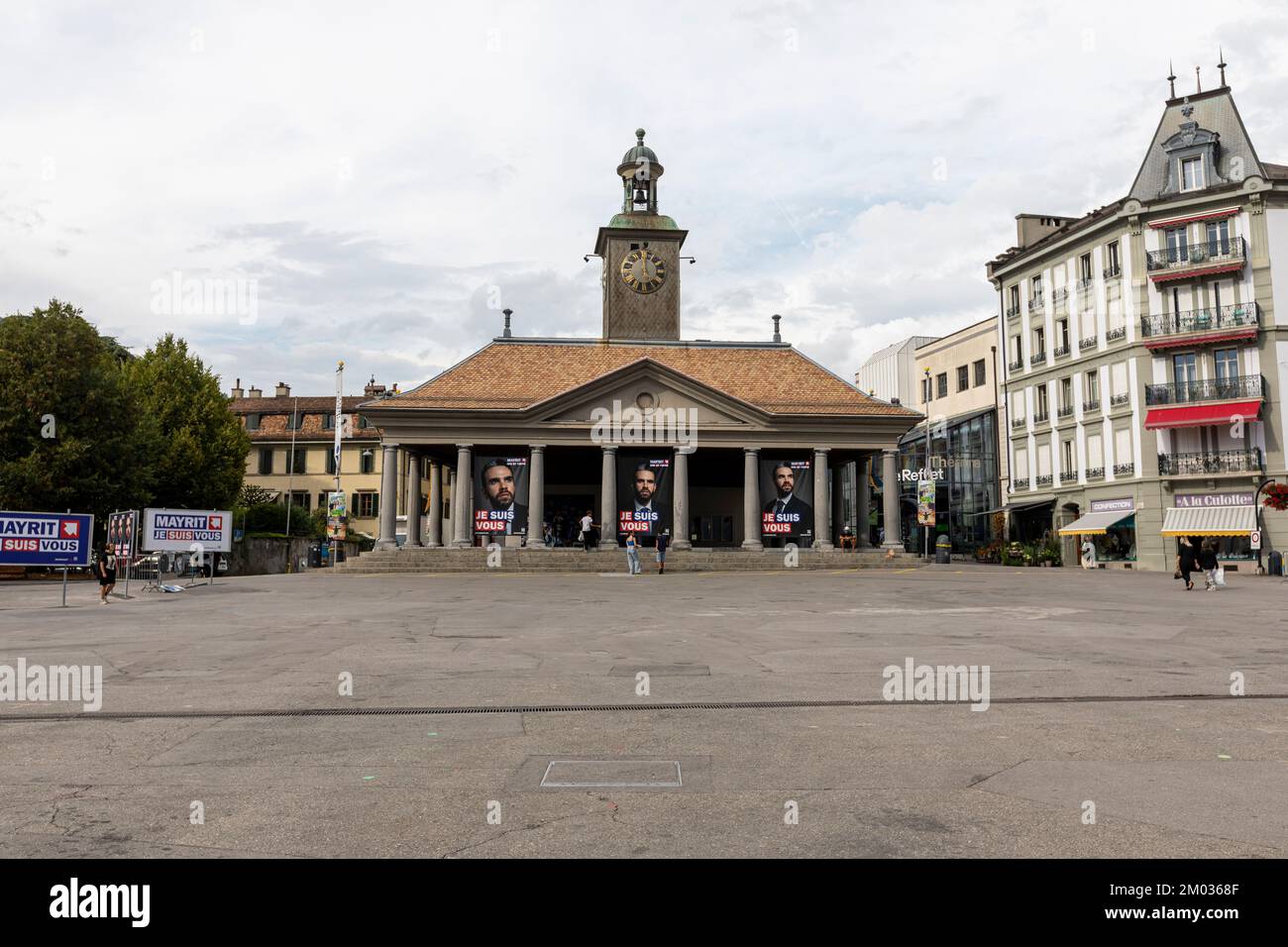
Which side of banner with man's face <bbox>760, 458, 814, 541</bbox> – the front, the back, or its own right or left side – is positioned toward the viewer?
front

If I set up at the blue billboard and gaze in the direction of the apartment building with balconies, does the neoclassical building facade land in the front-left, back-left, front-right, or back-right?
front-left

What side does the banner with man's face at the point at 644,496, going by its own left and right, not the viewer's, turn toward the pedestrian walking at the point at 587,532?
right

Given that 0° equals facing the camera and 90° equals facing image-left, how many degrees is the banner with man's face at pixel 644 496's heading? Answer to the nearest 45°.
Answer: approximately 0°

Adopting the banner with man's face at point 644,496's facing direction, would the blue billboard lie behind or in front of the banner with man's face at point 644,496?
in front

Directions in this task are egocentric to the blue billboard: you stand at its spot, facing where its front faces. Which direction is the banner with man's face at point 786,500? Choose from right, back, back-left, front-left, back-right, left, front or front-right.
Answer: left

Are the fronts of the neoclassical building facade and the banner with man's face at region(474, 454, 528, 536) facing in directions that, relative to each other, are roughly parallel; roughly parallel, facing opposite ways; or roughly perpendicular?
roughly parallel

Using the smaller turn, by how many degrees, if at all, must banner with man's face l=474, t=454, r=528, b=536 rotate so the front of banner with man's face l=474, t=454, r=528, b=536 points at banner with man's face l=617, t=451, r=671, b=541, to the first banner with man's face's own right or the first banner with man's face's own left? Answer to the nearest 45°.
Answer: approximately 90° to the first banner with man's face's own left

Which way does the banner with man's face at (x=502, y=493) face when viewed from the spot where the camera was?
facing the viewer

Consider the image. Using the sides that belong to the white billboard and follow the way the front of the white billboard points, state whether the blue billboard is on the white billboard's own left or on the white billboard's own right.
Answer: on the white billboard's own right

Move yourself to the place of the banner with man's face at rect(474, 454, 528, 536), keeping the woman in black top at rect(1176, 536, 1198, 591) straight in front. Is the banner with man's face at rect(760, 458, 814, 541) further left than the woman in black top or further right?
left

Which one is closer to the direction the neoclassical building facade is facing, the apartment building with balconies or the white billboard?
the white billboard

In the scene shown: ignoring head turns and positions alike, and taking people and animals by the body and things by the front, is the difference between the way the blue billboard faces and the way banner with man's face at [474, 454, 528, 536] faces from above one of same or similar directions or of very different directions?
same or similar directions

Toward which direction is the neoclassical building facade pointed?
toward the camera

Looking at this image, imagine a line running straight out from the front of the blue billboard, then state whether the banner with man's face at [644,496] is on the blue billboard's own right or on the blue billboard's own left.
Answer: on the blue billboard's own left
